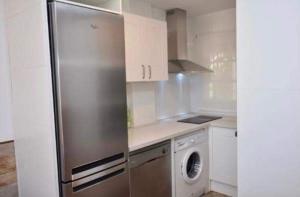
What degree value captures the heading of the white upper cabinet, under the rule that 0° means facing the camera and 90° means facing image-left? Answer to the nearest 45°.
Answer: approximately 315°

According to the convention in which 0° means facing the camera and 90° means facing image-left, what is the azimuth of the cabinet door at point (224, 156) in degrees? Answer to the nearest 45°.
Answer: approximately 45°

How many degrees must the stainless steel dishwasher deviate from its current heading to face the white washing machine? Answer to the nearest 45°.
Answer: approximately 90° to its left

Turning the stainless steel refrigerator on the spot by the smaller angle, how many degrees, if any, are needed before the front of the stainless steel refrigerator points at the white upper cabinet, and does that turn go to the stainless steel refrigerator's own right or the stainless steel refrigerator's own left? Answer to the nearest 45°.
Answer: approximately 90° to the stainless steel refrigerator's own left
